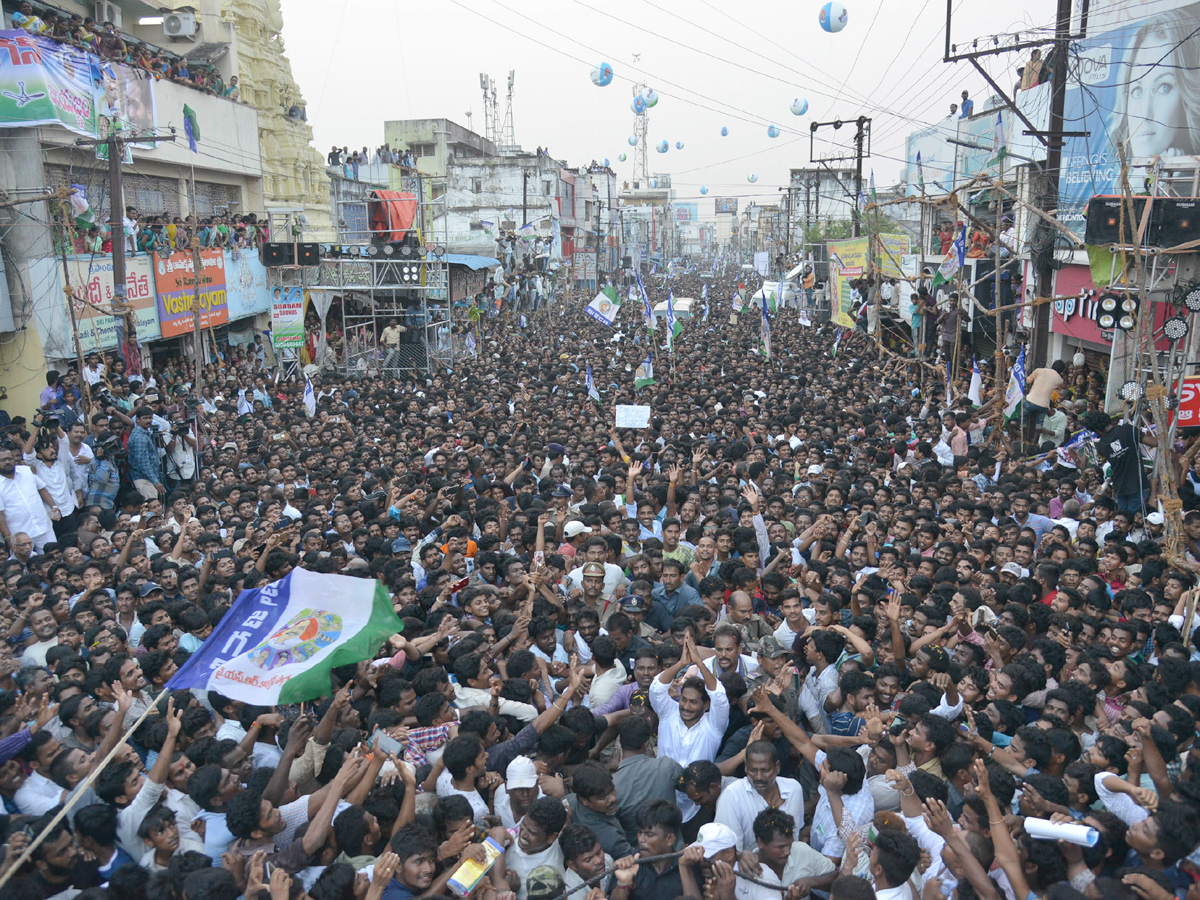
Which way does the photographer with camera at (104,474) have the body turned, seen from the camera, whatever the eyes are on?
to the viewer's right

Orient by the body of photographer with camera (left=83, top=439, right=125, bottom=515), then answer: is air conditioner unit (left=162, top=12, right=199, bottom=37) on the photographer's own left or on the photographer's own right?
on the photographer's own left

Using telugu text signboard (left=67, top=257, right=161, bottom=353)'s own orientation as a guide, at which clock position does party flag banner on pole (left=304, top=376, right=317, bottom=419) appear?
The party flag banner on pole is roughly at 12 o'clock from the telugu text signboard.

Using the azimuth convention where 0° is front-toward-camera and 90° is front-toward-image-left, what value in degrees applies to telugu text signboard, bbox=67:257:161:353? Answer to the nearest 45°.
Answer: approximately 315°

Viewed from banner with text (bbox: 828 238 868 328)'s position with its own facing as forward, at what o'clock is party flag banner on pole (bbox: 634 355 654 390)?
The party flag banner on pole is roughly at 11 o'clock from the banner with text.

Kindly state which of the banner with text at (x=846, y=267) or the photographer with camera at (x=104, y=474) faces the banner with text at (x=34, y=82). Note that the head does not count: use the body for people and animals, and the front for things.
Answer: the banner with text at (x=846, y=267)
